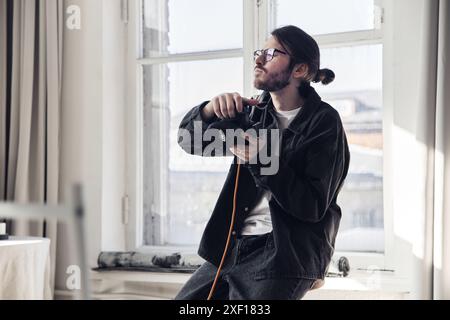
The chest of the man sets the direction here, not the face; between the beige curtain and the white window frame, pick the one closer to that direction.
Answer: the beige curtain

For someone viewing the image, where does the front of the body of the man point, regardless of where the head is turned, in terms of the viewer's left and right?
facing the viewer and to the left of the viewer

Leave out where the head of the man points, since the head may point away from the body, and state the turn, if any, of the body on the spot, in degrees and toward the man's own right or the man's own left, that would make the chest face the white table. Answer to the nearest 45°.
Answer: approximately 90° to the man's own right

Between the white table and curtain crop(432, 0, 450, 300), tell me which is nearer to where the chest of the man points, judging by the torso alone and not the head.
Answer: the white table

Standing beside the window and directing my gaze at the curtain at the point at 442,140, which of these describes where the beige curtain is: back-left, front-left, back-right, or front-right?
back-right

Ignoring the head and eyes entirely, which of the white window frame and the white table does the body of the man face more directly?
the white table

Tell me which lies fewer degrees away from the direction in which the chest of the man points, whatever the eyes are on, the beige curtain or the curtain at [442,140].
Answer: the beige curtain

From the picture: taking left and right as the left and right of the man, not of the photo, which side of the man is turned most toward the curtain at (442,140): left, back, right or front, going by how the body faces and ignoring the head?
back

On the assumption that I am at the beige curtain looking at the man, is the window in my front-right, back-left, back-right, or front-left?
front-left

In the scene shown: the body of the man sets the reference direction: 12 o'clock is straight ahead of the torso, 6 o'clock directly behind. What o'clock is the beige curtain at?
The beige curtain is roughly at 3 o'clock from the man.

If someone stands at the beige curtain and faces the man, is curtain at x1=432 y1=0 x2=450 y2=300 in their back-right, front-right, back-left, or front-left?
front-left
